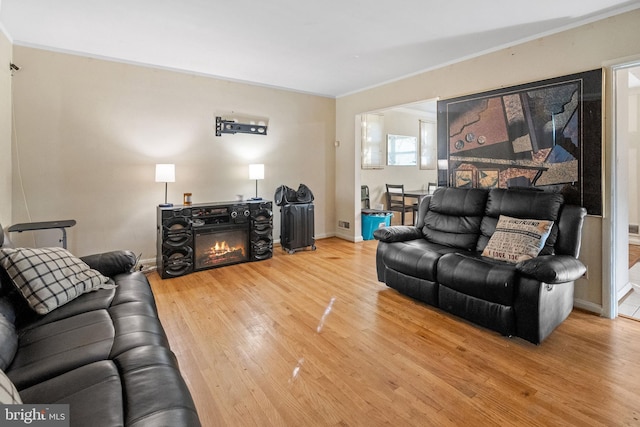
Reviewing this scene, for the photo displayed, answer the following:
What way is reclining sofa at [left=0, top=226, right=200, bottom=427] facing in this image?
to the viewer's right

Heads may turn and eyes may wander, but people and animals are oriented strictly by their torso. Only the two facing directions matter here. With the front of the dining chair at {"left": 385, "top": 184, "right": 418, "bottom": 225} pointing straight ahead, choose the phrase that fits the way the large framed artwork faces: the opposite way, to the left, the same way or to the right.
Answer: the opposite way

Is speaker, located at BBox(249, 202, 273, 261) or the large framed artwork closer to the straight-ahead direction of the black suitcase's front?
the large framed artwork

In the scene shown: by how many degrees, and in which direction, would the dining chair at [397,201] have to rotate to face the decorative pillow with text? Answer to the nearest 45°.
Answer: approximately 135° to its right
